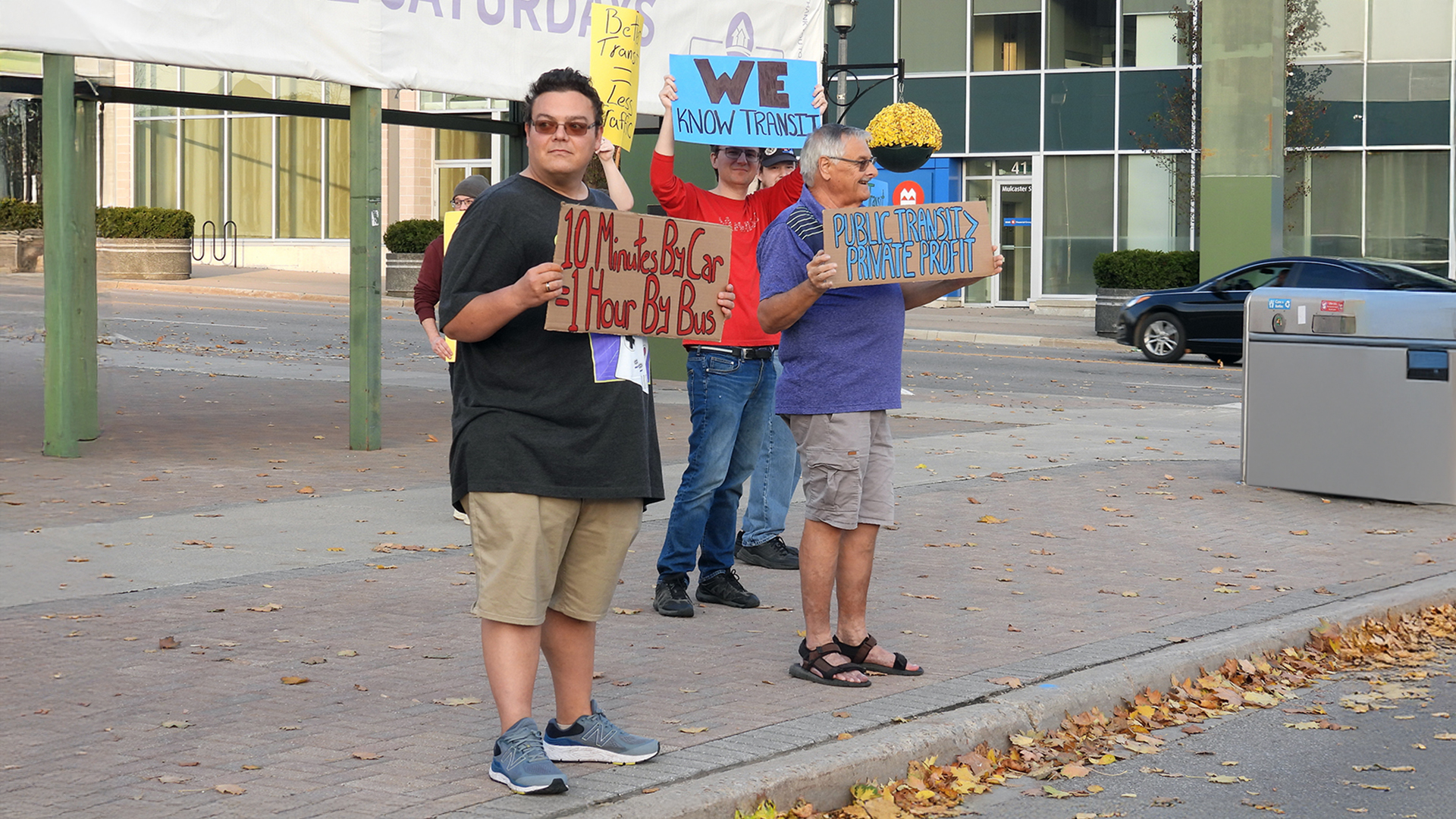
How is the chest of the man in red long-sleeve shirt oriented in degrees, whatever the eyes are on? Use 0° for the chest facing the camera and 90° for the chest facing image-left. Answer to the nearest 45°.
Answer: approximately 315°

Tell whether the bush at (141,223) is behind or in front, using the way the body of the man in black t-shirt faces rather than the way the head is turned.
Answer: behind

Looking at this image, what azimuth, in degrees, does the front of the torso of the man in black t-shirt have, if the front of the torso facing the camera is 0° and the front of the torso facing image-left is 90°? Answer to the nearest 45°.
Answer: approximately 315°

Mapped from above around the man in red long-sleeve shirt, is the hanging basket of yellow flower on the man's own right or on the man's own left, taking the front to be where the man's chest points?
on the man's own left

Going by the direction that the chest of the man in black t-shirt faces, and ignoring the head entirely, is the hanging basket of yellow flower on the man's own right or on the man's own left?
on the man's own left

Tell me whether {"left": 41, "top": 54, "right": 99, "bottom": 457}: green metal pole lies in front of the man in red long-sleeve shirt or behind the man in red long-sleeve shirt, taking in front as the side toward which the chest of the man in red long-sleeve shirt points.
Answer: behind

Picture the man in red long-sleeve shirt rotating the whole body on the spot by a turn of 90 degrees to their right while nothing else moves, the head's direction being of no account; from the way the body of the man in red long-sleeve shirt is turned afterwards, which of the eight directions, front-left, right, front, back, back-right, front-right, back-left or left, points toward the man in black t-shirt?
front-left

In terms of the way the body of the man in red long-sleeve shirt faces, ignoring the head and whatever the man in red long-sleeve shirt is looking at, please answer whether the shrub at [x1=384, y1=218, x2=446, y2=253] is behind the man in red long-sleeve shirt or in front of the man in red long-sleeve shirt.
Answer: behind

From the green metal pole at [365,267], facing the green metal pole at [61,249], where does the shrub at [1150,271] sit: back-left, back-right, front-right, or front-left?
back-right

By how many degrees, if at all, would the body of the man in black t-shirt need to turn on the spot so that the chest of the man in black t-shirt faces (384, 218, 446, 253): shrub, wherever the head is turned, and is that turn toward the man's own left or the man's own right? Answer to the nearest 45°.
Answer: approximately 135° to the man's own left

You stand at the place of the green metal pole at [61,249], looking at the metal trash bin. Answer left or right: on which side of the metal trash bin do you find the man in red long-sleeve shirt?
right
